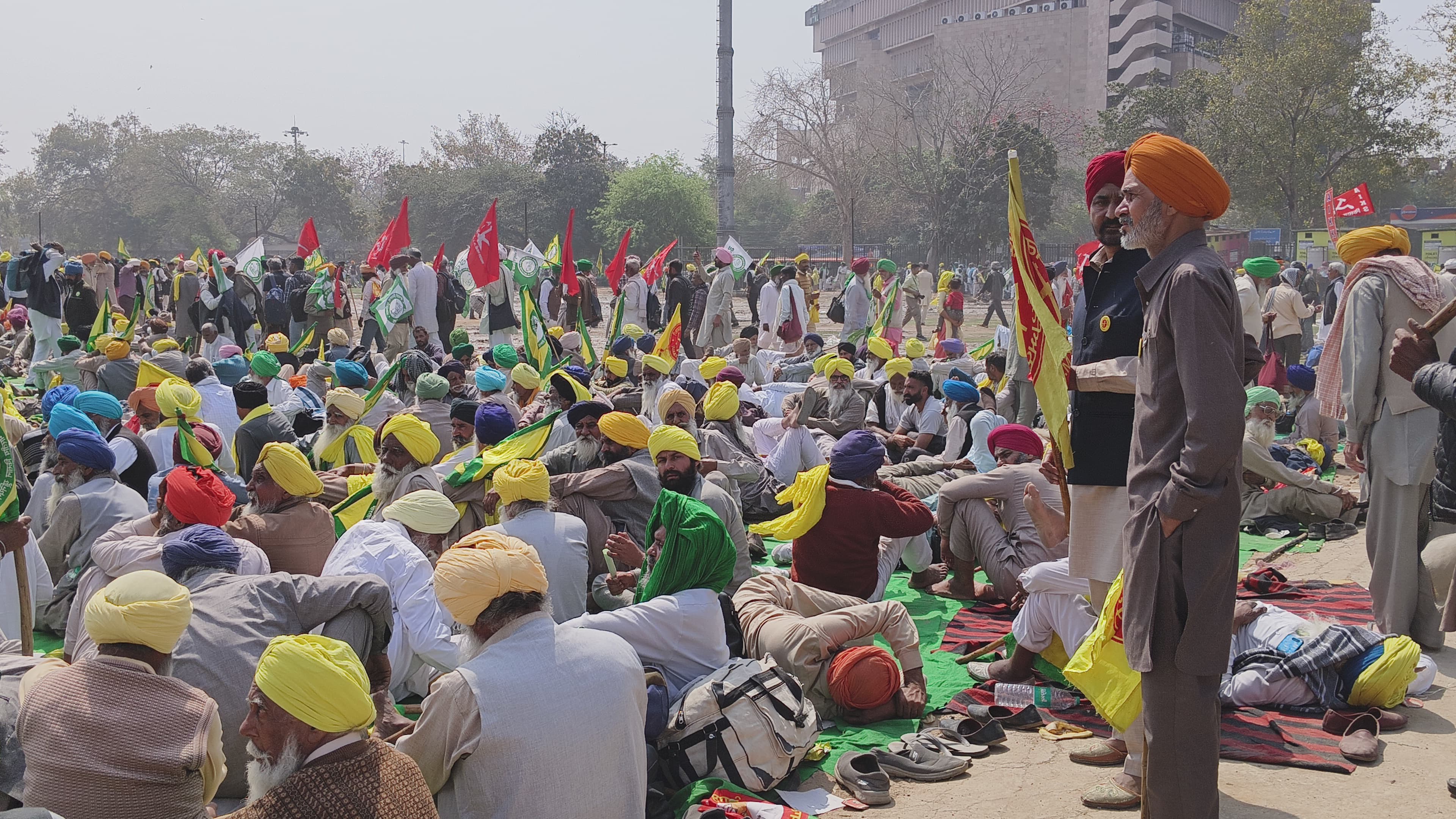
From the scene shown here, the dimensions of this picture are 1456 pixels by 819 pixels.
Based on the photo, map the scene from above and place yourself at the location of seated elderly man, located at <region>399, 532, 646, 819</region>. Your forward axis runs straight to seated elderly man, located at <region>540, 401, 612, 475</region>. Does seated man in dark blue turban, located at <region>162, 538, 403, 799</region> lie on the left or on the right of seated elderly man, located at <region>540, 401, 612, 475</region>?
left

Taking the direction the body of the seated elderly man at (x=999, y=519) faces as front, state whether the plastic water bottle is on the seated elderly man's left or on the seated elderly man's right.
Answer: on the seated elderly man's left

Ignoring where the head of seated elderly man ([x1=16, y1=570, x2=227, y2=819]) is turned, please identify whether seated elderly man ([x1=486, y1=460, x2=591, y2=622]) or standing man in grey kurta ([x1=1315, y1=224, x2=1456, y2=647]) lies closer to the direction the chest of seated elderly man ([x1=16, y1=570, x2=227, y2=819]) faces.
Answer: the seated elderly man

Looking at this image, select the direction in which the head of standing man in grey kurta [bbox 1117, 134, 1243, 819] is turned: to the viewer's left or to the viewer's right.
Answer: to the viewer's left

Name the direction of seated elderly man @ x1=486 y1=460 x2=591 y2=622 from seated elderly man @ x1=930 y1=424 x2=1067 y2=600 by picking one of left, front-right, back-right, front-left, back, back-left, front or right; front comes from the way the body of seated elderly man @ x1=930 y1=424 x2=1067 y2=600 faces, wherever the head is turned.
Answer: front-left

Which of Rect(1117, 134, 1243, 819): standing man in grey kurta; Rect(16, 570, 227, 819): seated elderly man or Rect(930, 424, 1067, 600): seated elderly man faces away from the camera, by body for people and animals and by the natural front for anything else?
Rect(16, 570, 227, 819): seated elderly man

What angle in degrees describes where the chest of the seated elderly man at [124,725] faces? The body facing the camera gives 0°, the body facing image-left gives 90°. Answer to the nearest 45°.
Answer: approximately 180°

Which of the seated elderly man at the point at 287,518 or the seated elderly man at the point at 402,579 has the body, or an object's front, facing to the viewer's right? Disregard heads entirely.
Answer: the seated elderly man at the point at 402,579

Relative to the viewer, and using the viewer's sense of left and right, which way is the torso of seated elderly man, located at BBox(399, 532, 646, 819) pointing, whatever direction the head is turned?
facing away from the viewer and to the left of the viewer

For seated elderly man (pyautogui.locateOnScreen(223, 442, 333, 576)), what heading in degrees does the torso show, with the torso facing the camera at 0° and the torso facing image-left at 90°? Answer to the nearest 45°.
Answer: approximately 135°

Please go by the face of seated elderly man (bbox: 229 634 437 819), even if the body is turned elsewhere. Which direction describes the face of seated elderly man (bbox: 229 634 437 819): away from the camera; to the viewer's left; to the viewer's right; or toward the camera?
to the viewer's left

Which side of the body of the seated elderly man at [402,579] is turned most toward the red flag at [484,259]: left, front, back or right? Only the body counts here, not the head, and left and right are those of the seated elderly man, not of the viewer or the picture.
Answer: left

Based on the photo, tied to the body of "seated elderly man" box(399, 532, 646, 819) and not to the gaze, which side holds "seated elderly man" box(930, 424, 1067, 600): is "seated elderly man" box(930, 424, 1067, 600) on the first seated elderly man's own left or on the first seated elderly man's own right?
on the first seated elderly man's own right
